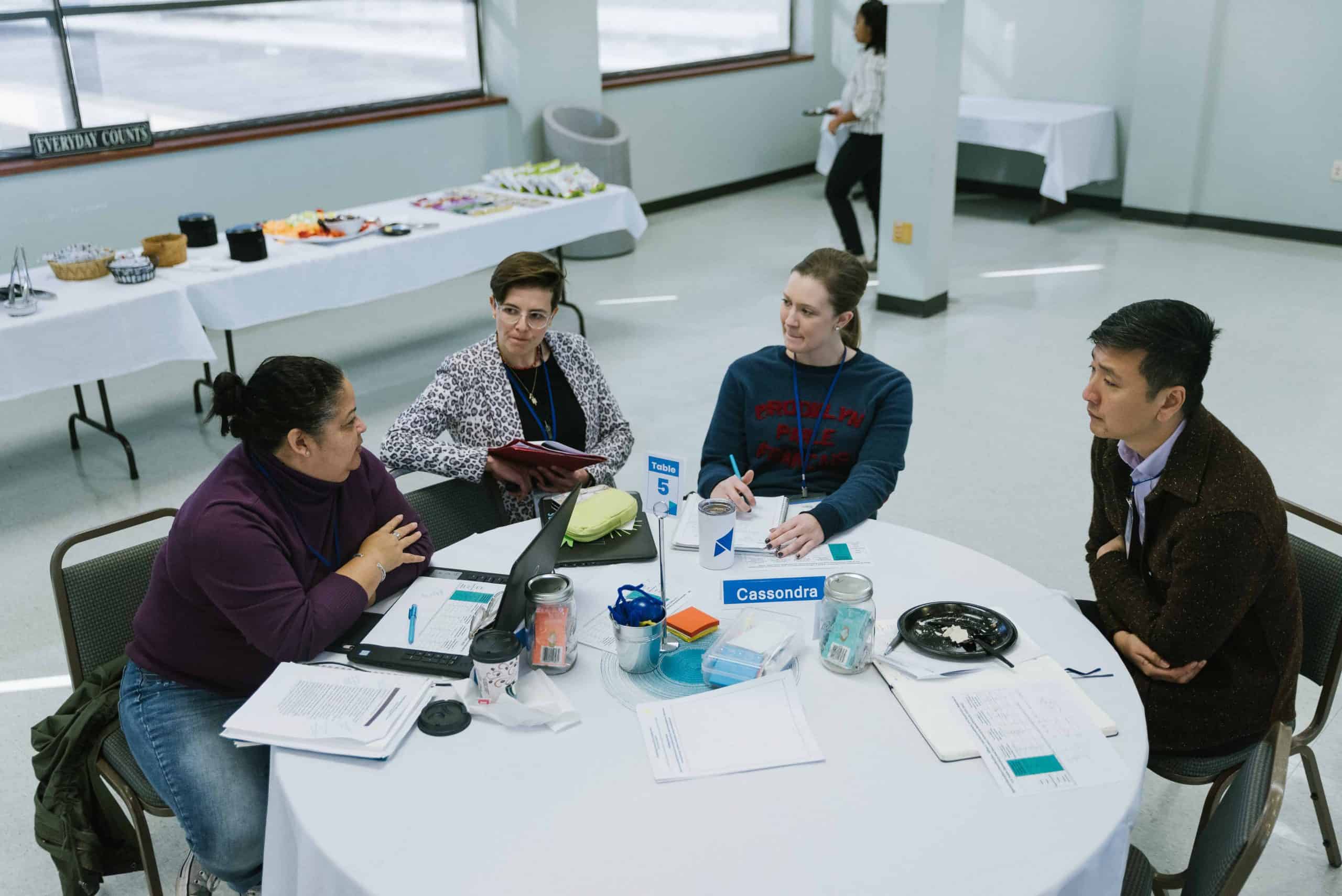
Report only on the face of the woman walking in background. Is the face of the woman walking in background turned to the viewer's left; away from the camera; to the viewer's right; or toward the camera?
to the viewer's left

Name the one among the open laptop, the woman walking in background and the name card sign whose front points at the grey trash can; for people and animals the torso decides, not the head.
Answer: the woman walking in background

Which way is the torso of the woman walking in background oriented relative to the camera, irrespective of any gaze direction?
to the viewer's left

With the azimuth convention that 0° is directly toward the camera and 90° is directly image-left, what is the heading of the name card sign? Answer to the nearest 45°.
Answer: approximately 0°

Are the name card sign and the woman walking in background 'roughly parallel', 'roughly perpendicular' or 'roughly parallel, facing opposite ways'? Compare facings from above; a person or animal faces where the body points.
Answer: roughly perpendicular

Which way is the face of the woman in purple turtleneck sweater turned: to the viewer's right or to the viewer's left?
to the viewer's right

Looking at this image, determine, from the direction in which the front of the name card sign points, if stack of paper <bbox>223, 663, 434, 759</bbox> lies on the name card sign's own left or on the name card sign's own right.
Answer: on the name card sign's own right

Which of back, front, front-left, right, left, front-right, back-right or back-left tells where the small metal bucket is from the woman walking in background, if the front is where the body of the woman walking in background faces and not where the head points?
left

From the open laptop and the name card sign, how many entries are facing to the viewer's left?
1

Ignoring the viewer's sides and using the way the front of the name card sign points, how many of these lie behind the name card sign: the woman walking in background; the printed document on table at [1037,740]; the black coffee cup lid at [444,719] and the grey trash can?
2

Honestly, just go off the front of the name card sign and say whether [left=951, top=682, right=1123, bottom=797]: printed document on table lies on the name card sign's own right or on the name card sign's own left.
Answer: on the name card sign's own left

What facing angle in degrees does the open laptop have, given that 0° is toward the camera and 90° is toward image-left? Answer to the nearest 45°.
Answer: approximately 90°

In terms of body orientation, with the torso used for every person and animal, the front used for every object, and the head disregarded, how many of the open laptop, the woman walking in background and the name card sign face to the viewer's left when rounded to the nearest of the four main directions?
2

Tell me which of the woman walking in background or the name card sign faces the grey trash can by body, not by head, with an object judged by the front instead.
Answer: the woman walking in background

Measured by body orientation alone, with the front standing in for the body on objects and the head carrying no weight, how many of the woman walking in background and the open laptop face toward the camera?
0

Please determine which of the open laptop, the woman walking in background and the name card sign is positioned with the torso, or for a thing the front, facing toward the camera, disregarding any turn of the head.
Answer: the name card sign
